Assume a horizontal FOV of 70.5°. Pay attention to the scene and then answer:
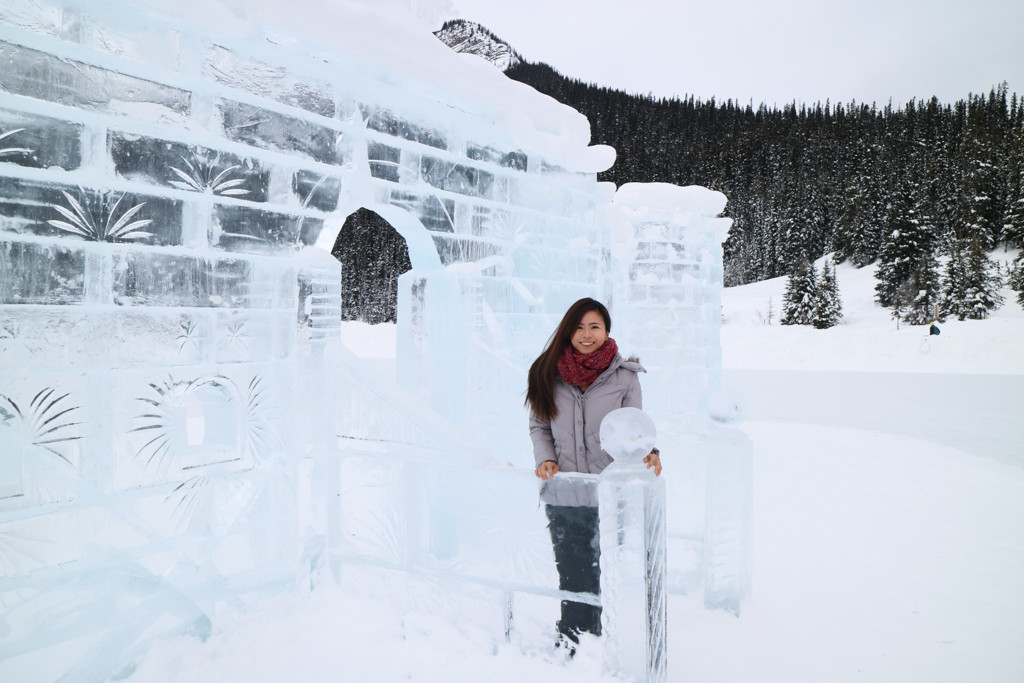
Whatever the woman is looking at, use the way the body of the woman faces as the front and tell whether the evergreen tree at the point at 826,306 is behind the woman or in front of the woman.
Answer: behind

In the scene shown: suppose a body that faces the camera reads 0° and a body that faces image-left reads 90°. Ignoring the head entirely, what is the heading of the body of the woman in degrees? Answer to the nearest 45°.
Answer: approximately 0°

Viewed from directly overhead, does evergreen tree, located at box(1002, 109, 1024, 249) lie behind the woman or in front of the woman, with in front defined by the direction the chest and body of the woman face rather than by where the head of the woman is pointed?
behind

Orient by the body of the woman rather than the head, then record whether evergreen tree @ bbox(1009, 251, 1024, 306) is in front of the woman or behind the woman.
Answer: behind

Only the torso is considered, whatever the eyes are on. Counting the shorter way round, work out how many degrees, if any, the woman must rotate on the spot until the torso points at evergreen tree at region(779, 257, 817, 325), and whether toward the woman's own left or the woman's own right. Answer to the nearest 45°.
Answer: approximately 180°

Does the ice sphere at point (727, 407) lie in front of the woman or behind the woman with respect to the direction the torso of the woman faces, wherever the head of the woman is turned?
behind

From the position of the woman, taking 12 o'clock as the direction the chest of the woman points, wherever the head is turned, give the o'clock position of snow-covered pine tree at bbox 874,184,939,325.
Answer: The snow-covered pine tree is roughly at 7 o'clock from the woman.
